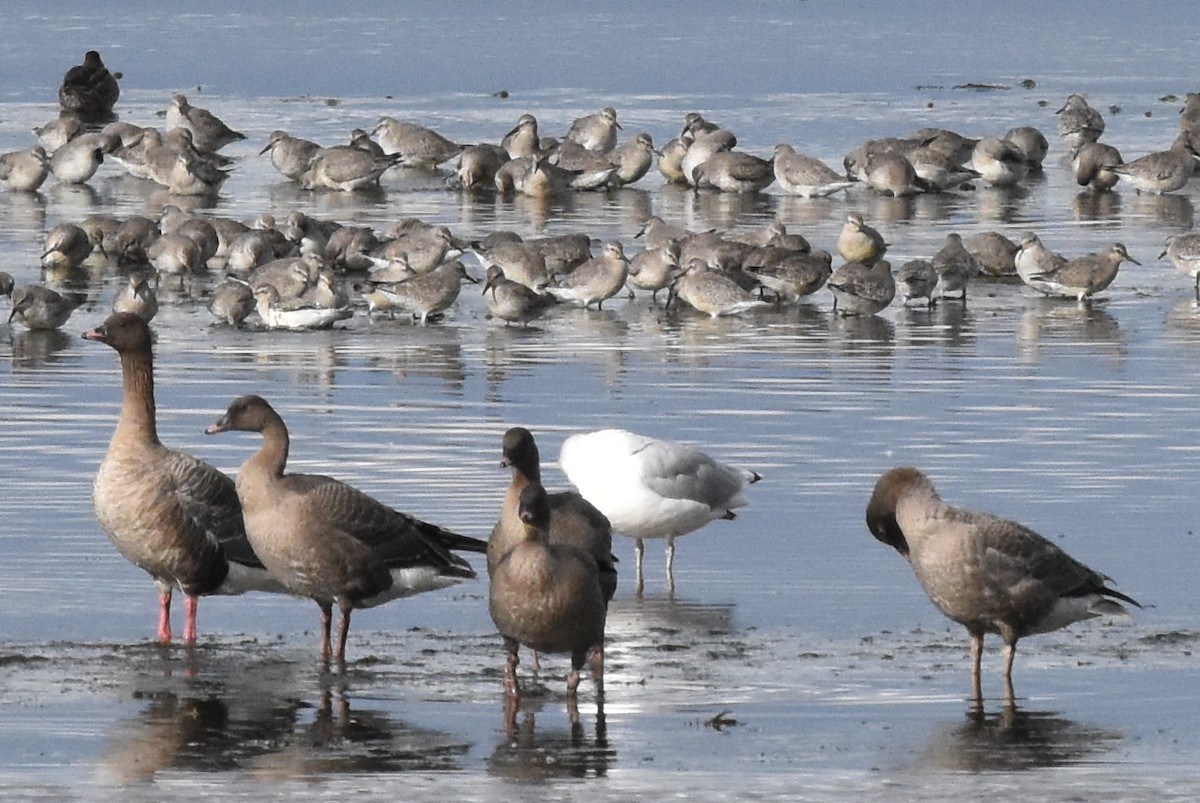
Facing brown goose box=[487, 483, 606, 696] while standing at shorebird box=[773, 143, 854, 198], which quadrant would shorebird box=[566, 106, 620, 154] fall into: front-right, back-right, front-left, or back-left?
back-right

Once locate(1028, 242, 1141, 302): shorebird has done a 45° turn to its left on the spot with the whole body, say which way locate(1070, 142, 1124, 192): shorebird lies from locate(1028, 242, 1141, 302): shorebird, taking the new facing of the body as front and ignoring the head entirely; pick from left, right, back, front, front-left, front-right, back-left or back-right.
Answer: front-left

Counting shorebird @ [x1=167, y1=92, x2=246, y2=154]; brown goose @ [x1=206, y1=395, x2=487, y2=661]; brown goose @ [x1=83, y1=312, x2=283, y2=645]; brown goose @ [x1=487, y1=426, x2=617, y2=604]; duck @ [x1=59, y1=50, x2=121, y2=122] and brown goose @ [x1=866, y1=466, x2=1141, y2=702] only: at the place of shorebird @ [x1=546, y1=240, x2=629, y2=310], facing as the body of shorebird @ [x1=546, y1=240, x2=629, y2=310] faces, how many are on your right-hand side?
4

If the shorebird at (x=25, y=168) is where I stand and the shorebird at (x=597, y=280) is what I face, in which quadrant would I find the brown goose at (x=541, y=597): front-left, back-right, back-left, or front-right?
front-right

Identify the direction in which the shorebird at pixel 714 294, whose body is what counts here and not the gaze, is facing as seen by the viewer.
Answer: to the viewer's left

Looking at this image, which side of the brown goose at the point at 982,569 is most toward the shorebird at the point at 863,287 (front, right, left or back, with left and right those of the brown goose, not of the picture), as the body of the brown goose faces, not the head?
right

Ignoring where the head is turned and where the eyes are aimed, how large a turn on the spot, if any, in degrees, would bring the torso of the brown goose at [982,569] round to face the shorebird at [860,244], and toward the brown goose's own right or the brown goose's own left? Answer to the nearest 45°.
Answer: approximately 90° to the brown goose's own right

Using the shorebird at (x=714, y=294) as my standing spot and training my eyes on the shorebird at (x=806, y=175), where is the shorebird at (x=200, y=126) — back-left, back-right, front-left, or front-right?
front-left

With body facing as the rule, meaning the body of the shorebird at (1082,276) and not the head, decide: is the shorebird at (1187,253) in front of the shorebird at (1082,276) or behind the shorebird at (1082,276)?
in front

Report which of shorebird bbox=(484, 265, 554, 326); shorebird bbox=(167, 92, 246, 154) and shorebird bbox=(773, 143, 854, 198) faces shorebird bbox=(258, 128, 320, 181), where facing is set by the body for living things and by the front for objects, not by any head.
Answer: shorebird bbox=(773, 143, 854, 198)

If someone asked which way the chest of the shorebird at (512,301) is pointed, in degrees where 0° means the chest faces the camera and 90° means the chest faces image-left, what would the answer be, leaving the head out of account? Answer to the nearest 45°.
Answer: approximately 45°

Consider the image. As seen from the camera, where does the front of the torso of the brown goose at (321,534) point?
to the viewer's left

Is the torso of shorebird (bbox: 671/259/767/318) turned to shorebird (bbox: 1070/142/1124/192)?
no

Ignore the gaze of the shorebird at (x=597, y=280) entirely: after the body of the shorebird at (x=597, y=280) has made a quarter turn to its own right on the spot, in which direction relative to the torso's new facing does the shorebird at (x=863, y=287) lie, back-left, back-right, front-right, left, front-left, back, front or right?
left

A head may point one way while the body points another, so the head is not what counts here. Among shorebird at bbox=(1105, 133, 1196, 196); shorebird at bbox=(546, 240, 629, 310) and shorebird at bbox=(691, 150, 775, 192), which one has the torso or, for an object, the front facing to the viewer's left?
shorebird at bbox=(691, 150, 775, 192)

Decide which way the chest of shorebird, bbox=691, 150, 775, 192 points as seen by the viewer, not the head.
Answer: to the viewer's left

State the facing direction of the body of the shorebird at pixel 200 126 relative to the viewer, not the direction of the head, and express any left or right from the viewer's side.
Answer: facing to the left of the viewer

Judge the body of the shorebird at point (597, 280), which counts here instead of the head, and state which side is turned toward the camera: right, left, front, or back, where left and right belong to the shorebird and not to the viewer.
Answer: right

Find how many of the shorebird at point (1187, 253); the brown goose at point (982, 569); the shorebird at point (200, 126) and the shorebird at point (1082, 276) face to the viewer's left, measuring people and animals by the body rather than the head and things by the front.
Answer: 3

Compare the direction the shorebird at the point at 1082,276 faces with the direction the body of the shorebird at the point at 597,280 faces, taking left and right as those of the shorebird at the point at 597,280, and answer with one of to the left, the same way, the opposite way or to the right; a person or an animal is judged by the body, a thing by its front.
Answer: the same way

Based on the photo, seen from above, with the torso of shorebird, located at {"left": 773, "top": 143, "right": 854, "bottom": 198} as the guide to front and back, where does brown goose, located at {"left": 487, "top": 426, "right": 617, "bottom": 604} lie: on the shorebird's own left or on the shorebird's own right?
on the shorebird's own left

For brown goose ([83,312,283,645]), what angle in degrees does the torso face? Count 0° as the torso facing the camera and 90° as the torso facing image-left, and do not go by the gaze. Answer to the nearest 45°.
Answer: approximately 45°

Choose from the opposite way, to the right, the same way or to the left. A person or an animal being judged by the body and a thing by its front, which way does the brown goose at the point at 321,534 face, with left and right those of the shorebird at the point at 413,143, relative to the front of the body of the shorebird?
the same way

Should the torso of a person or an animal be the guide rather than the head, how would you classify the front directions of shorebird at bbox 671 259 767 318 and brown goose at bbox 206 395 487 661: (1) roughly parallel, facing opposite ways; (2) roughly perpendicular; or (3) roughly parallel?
roughly parallel
